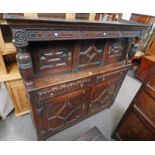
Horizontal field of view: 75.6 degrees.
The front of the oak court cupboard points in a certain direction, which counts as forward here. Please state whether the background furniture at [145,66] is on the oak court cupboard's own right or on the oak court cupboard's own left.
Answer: on the oak court cupboard's own left

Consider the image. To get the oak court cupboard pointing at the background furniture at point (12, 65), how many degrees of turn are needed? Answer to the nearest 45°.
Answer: approximately 135° to its right

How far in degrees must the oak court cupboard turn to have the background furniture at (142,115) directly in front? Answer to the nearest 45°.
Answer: approximately 45° to its left

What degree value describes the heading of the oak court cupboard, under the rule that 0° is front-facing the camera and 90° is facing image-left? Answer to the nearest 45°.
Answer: approximately 315°

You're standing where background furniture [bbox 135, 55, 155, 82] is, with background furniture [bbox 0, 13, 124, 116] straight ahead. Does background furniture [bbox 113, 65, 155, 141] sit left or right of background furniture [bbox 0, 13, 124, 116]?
left
